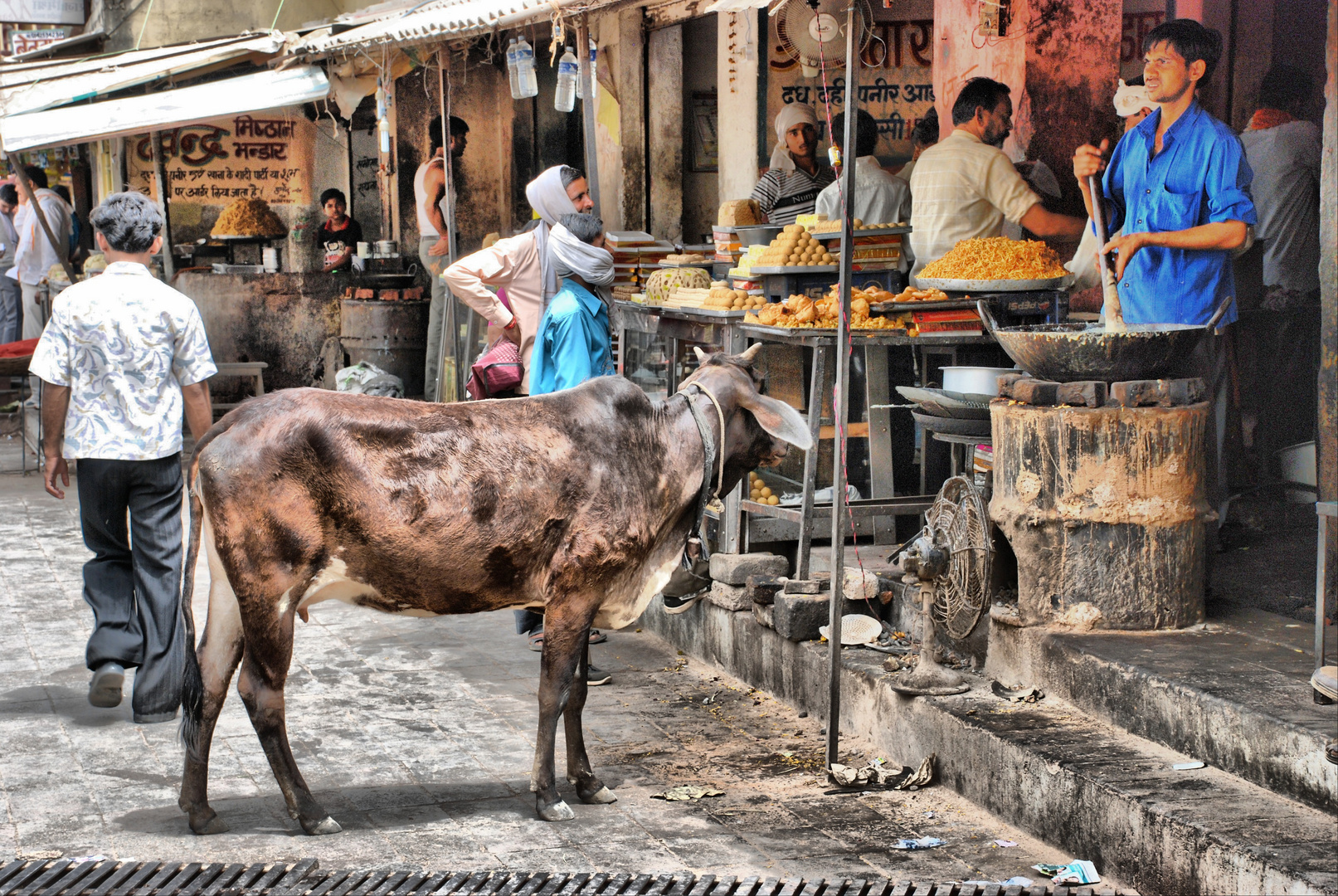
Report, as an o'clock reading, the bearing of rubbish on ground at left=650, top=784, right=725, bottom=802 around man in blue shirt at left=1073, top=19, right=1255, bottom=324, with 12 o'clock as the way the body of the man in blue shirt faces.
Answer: The rubbish on ground is roughly at 12 o'clock from the man in blue shirt.

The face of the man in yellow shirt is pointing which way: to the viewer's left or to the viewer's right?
to the viewer's right

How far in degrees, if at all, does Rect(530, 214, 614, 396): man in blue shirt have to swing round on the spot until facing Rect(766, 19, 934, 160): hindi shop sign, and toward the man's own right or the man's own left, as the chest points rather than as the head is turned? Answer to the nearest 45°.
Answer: approximately 45° to the man's own left

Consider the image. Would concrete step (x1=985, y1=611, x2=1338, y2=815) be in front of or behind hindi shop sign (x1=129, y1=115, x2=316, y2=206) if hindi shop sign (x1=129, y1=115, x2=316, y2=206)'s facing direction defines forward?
in front

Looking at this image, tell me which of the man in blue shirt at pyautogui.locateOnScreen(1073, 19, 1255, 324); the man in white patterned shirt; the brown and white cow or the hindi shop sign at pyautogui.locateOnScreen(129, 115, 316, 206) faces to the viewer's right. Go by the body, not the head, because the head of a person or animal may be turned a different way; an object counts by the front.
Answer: the brown and white cow

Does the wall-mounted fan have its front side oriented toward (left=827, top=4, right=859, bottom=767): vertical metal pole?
yes

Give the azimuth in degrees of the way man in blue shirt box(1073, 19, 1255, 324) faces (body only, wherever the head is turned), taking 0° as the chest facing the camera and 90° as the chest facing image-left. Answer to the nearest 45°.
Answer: approximately 45°

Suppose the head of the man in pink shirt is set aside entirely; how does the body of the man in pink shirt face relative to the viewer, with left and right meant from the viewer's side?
facing to the right of the viewer

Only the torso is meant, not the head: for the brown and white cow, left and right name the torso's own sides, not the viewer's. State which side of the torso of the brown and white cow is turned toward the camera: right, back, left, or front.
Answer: right

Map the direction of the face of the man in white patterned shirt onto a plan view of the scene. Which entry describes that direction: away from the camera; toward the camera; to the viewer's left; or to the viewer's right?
away from the camera

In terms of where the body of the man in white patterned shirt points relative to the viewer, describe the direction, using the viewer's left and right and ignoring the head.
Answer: facing away from the viewer
